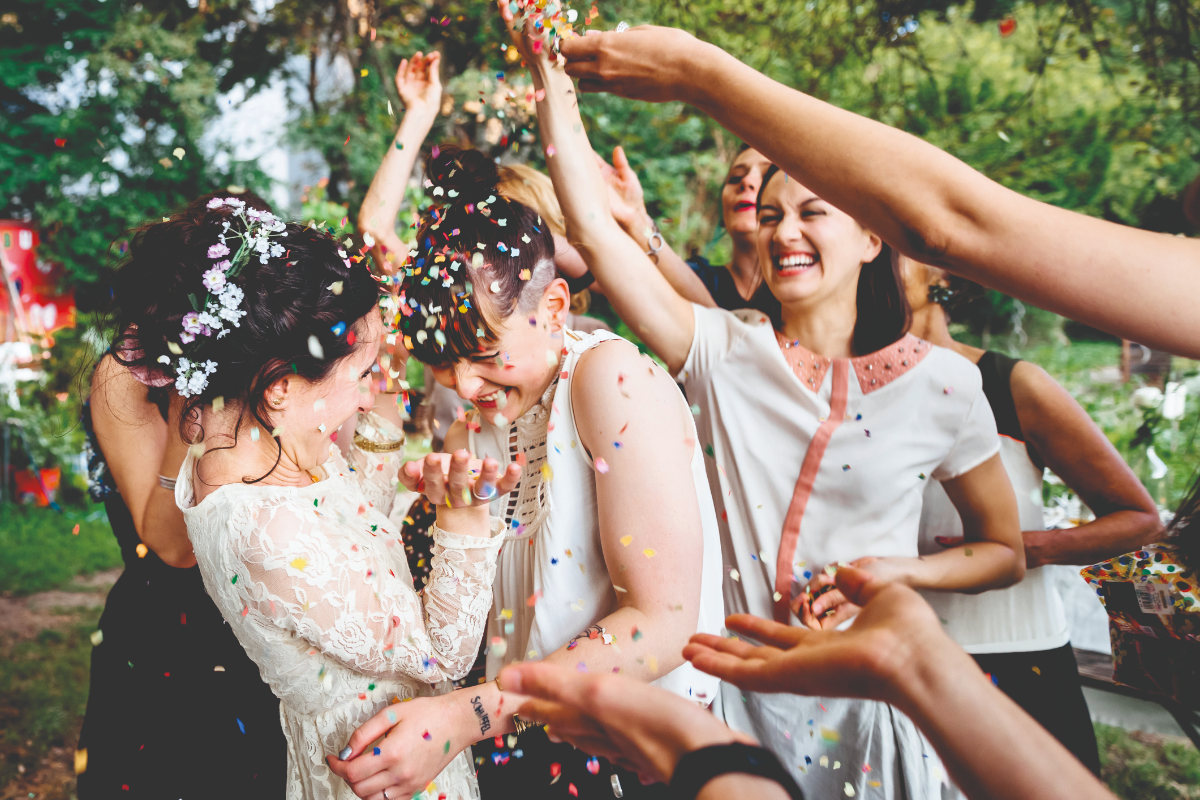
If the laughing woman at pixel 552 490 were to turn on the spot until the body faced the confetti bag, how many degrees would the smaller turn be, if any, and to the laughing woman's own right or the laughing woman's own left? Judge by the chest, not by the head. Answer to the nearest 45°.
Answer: approximately 135° to the laughing woman's own left

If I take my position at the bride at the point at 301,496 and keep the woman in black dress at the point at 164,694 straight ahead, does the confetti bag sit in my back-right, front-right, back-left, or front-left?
back-right

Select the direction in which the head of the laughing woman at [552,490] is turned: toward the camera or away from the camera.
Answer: toward the camera

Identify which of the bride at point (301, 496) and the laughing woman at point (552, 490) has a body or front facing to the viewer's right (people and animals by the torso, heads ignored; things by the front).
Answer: the bride

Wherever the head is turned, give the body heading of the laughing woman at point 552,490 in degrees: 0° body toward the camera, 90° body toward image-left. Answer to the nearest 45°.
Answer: approximately 45°

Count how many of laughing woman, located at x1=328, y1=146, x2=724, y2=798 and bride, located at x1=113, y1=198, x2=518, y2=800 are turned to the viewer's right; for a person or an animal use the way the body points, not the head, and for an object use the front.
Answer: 1

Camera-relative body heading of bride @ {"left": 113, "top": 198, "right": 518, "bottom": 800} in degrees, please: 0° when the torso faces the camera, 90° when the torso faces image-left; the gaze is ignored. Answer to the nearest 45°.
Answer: approximately 270°

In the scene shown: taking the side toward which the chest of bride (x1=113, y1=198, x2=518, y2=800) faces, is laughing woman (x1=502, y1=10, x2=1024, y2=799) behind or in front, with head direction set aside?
in front

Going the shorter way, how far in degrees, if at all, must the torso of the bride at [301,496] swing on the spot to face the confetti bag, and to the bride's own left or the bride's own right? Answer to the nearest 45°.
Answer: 0° — they already face it
